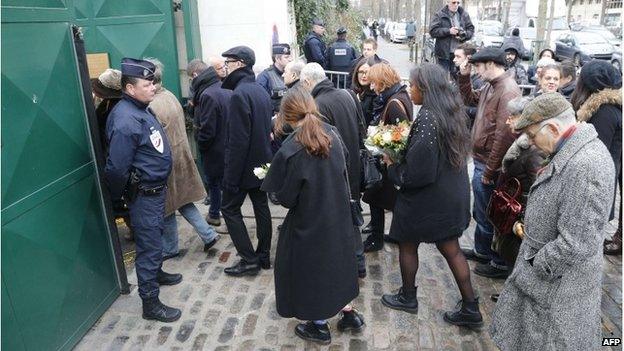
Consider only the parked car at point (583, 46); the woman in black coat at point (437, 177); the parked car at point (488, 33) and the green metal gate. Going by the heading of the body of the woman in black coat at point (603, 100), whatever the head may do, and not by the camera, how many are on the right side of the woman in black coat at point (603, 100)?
2

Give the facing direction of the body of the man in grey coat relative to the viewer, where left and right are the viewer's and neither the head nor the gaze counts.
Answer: facing to the left of the viewer

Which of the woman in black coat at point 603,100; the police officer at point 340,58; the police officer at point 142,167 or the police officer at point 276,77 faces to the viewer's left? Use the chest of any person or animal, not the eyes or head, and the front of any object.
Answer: the woman in black coat

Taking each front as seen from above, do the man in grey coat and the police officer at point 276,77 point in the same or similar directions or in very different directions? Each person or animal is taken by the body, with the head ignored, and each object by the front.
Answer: very different directions

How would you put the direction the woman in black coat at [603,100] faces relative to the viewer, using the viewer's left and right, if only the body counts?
facing to the left of the viewer
